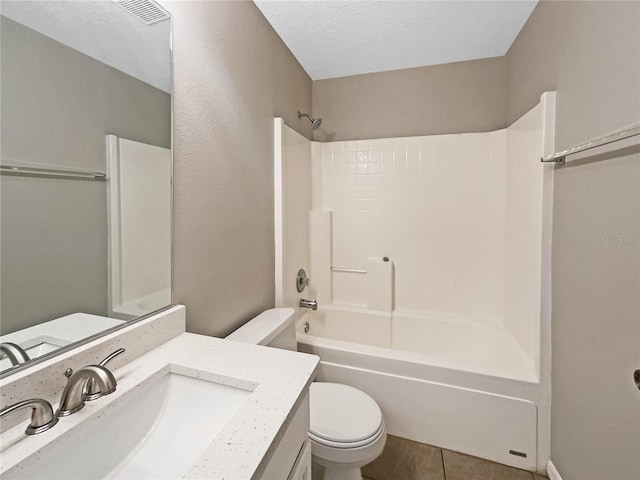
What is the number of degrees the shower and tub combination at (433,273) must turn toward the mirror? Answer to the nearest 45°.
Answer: approximately 45° to its right

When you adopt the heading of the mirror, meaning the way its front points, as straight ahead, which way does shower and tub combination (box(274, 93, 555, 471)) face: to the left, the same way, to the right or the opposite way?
to the right

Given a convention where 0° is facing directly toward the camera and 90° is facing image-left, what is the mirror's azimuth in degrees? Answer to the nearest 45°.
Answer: approximately 315°

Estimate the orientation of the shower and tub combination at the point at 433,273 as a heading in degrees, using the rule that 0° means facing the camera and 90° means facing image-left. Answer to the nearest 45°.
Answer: approximately 0°

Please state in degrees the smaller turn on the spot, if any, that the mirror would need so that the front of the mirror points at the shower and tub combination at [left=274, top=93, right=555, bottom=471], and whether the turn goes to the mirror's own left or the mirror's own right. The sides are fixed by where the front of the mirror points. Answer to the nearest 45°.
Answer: approximately 45° to the mirror's own left

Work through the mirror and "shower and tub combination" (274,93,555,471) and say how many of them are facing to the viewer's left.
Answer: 0
